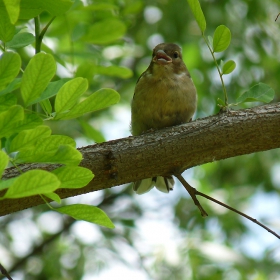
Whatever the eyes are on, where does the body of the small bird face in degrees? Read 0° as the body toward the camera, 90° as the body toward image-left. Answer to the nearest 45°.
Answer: approximately 0°

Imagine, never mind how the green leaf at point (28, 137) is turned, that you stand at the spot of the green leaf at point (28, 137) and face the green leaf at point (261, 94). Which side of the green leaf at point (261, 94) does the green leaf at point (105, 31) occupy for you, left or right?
left
